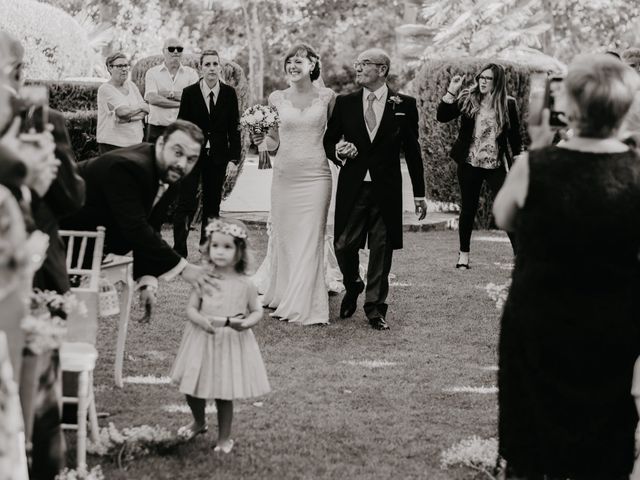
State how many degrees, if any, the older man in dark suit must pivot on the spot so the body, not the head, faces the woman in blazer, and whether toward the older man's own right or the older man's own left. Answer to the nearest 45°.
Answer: approximately 135° to the older man's own left

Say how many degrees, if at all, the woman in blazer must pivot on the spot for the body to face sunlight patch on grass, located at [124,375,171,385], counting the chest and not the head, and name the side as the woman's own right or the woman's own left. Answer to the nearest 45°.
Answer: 0° — they already face it

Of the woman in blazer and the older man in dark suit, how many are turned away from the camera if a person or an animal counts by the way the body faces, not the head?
0

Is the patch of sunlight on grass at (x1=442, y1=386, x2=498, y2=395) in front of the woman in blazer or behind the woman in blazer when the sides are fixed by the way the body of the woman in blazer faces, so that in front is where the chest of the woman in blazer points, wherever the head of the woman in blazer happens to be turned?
in front

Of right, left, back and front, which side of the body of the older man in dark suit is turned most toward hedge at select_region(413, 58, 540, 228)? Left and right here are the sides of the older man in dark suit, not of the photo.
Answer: back

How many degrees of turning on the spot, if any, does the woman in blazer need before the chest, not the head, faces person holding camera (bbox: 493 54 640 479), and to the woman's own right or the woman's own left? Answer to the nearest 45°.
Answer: approximately 45° to the woman's own left

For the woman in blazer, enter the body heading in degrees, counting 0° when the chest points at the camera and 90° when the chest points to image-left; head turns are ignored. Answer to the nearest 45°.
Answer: approximately 45°

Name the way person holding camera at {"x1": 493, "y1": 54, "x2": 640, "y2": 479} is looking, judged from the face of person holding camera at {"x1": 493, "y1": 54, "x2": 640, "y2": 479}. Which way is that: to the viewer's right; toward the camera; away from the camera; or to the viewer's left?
away from the camera

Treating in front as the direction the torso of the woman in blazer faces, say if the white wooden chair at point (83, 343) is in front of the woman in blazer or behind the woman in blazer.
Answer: in front
